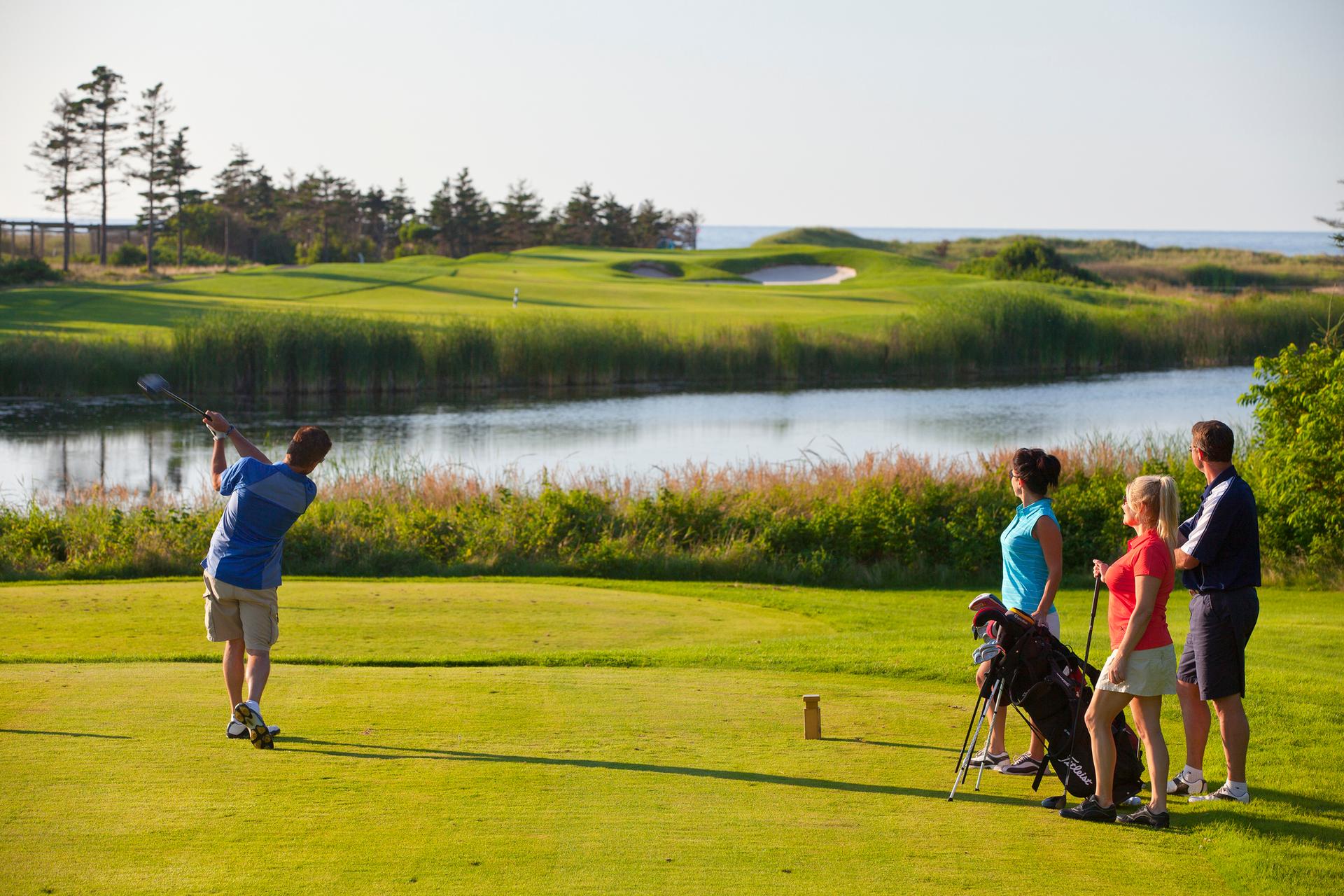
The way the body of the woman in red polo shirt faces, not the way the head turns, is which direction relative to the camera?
to the viewer's left

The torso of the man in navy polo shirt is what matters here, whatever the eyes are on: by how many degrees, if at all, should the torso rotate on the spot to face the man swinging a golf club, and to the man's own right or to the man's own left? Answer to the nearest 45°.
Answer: approximately 45° to the man's own left

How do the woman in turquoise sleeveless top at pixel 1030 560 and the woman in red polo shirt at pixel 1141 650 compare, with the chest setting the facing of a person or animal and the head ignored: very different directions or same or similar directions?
same or similar directions

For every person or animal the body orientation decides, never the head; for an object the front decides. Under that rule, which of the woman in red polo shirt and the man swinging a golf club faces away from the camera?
the man swinging a golf club

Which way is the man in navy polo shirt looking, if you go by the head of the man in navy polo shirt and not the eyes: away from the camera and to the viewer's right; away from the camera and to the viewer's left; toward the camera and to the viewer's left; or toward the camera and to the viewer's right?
away from the camera and to the viewer's left

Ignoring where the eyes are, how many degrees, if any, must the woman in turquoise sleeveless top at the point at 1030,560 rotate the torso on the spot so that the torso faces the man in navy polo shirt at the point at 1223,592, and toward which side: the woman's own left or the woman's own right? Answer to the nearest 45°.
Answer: approximately 180°

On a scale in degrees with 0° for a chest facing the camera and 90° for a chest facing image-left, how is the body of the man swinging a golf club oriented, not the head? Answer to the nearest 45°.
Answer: approximately 180°

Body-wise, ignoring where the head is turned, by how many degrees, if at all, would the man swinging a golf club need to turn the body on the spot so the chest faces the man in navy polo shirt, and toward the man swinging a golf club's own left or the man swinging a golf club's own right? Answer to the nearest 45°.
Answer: approximately 135° to the man swinging a golf club's own right

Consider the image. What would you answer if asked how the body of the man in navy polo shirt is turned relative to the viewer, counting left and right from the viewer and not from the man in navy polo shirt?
facing away from the viewer and to the left of the viewer

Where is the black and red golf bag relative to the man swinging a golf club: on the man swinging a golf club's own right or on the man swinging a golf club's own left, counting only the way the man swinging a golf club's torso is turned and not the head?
on the man swinging a golf club's own right

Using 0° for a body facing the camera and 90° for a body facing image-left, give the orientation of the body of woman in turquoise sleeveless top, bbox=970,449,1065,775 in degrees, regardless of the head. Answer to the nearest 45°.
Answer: approximately 90°

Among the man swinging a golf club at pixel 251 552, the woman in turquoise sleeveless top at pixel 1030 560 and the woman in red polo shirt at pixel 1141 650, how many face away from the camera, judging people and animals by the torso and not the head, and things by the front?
1

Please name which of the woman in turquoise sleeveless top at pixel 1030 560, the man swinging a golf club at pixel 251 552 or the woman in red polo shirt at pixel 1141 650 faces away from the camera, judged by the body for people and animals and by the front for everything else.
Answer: the man swinging a golf club

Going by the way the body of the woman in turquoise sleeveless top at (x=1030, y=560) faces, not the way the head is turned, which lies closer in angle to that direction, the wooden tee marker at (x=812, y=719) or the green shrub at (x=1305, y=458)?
the wooden tee marker

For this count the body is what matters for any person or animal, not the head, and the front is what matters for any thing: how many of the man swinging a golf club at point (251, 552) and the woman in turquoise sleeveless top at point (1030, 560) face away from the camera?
1
